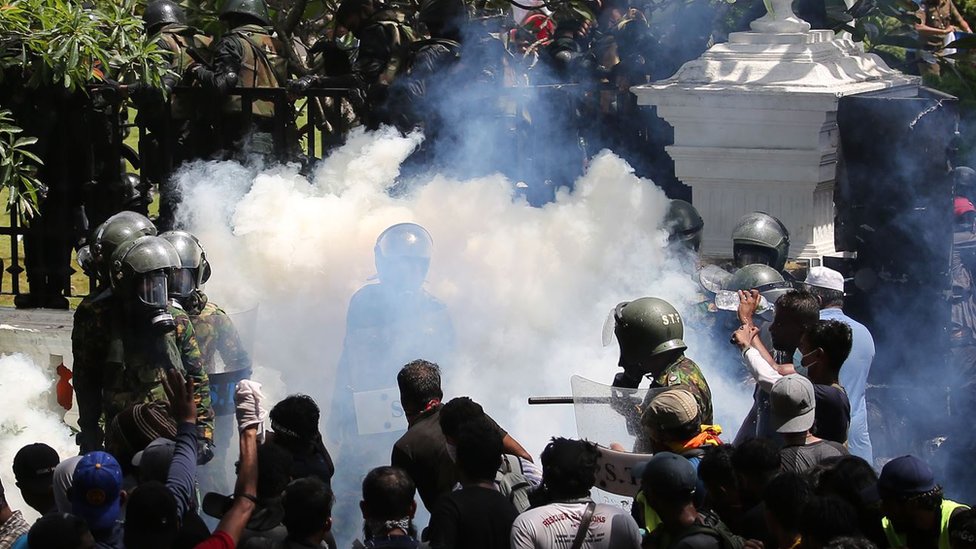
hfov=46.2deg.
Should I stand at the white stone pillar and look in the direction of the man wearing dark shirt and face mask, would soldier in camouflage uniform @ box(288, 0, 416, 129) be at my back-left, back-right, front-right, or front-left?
back-right

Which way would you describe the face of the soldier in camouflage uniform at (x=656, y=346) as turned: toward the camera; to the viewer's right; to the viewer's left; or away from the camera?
to the viewer's left

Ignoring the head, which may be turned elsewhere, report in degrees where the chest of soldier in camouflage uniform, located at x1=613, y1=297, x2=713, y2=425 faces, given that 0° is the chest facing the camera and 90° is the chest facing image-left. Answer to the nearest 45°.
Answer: approximately 90°

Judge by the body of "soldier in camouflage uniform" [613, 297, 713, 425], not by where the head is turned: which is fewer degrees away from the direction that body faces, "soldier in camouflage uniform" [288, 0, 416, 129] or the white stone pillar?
the soldier in camouflage uniform

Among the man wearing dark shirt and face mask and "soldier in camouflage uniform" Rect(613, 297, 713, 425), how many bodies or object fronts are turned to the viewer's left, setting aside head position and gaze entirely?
2

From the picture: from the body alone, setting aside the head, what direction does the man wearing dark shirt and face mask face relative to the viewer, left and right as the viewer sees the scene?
facing to the left of the viewer

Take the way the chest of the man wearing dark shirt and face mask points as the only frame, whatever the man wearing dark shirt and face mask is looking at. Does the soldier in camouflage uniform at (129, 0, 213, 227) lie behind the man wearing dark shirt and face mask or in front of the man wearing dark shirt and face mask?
in front

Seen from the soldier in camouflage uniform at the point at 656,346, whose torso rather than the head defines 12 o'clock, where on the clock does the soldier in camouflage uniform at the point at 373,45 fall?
the soldier in camouflage uniform at the point at 373,45 is roughly at 2 o'clock from the soldier in camouflage uniform at the point at 656,346.

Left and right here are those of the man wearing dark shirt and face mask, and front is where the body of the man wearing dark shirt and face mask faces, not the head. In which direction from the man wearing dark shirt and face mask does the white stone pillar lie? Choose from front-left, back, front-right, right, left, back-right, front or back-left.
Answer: right

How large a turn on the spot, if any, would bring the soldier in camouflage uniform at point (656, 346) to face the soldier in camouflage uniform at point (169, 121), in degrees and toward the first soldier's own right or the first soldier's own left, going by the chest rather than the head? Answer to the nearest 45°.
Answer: approximately 45° to the first soldier's own right
